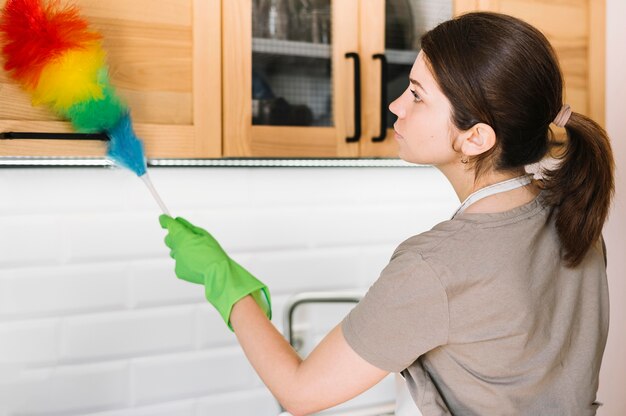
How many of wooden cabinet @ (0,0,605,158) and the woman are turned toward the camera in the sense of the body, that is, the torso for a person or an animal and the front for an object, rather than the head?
1

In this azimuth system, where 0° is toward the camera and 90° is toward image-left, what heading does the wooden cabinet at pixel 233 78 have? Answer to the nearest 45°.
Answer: approximately 0°

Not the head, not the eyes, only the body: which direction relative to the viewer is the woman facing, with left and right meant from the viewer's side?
facing away from the viewer and to the left of the viewer
